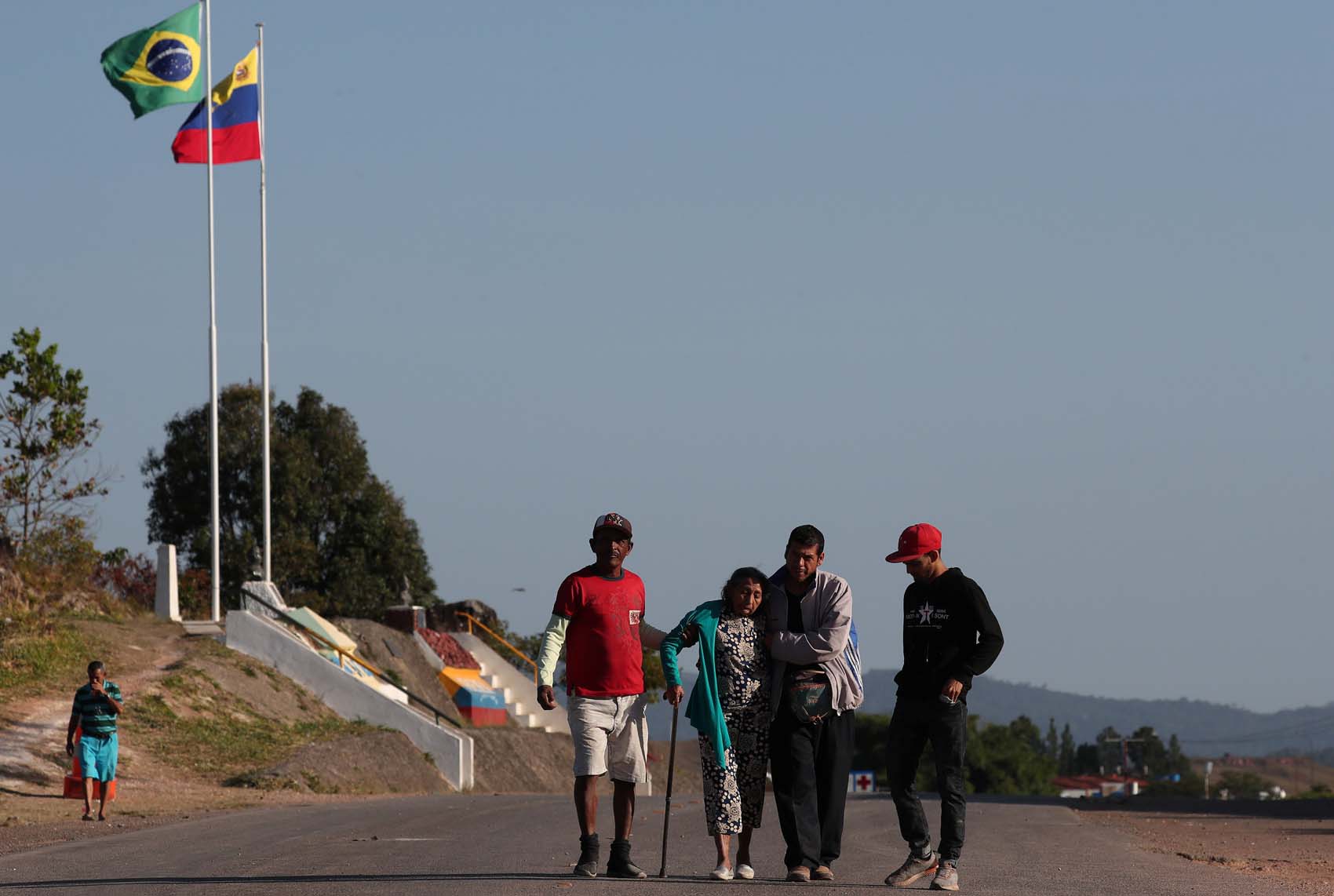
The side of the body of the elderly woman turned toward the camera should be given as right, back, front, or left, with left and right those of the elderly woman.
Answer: front

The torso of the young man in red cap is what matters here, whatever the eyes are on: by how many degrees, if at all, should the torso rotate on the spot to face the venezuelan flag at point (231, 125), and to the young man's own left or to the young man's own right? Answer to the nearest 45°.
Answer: approximately 90° to the young man's own right

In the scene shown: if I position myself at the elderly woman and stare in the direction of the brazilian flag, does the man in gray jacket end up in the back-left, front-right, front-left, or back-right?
back-right

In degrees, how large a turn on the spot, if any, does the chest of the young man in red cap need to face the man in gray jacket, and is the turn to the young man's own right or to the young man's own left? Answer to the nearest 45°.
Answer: approximately 45° to the young man's own right

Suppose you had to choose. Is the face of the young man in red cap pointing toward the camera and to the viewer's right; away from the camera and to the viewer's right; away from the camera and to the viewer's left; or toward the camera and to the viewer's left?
toward the camera and to the viewer's left

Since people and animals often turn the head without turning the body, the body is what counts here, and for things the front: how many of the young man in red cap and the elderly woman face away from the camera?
0

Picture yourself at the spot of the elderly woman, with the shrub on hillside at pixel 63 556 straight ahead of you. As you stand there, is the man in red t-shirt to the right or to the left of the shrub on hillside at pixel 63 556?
left

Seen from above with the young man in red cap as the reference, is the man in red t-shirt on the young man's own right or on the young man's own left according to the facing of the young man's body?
on the young man's own right

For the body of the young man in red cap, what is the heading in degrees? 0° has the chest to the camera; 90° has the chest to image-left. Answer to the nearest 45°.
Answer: approximately 45°

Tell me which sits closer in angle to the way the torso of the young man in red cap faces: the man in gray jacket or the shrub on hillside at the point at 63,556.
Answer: the man in gray jacket

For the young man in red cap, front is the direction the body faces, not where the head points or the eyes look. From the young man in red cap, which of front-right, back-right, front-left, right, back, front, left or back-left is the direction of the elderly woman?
front-right

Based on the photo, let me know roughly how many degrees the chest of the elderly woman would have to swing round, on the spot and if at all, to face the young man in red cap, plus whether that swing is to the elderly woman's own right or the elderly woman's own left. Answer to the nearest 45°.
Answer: approximately 90° to the elderly woman's own left

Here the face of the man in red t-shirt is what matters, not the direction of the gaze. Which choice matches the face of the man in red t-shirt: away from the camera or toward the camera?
toward the camera
